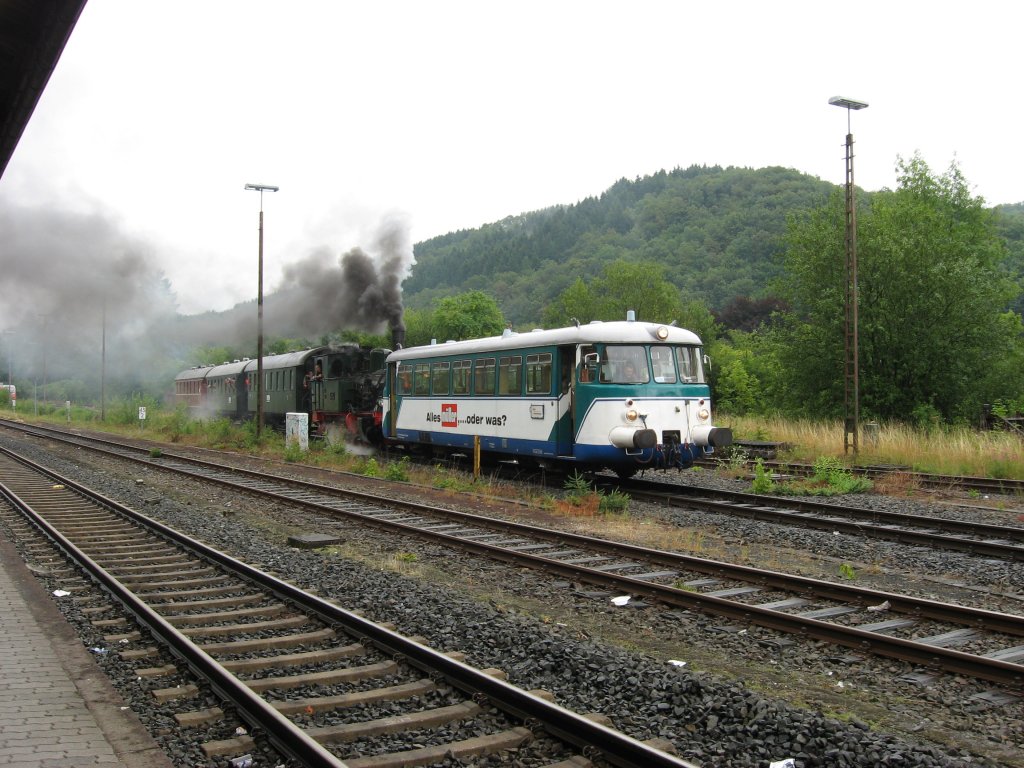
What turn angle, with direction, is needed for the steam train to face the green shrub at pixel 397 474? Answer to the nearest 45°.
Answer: approximately 45° to its right

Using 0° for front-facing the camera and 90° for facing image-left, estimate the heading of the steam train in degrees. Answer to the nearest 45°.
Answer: approximately 315°

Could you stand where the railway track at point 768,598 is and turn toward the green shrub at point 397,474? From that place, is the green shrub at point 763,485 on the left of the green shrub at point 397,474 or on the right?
right

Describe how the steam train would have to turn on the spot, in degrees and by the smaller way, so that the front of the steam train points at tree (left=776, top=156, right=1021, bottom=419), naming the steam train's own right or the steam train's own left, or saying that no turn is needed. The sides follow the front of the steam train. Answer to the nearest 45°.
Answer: approximately 45° to the steam train's own left

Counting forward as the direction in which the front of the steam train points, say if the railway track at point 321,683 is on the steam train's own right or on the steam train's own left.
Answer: on the steam train's own right

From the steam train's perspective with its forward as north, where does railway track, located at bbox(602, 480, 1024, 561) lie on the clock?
The railway track is roughly at 1 o'clock from the steam train.
